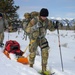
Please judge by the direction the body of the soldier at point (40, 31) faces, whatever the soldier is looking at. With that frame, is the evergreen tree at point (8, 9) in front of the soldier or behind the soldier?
behind

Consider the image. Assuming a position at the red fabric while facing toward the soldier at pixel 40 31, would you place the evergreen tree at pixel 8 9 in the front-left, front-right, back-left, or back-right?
back-left

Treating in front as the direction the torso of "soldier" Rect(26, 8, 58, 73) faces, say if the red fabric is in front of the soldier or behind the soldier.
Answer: behind

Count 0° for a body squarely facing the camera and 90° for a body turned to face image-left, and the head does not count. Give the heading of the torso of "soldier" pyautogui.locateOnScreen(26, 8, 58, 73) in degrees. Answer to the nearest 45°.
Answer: approximately 315°
